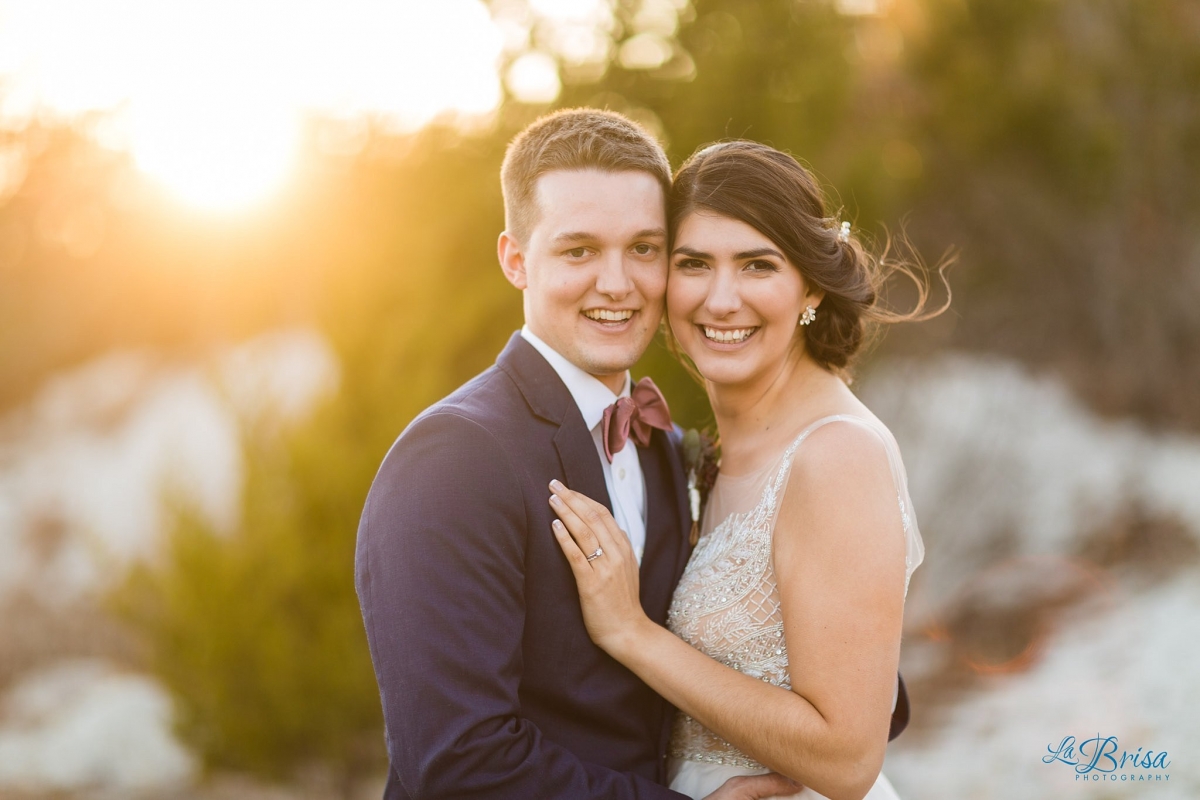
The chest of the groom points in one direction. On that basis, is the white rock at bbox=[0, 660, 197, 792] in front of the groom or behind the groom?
behind

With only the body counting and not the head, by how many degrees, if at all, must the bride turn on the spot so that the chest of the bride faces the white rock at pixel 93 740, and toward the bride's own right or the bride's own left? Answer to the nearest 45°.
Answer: approximately 90° to the bride's own right

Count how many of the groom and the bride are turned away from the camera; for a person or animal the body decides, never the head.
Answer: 0

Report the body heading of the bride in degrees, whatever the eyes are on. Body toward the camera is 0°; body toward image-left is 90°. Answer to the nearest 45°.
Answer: approximately 45°

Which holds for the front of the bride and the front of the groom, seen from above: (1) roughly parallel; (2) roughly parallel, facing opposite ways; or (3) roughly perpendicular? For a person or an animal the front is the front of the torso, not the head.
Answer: roughly perpendicular
